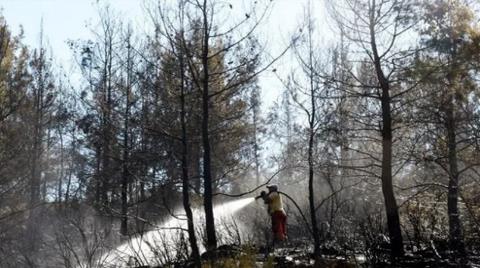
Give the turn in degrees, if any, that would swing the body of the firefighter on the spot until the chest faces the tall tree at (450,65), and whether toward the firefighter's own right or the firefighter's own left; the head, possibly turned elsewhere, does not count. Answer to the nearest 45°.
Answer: approximately 180°

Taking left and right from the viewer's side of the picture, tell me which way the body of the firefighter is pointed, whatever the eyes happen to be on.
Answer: facing to the left of the viewer
